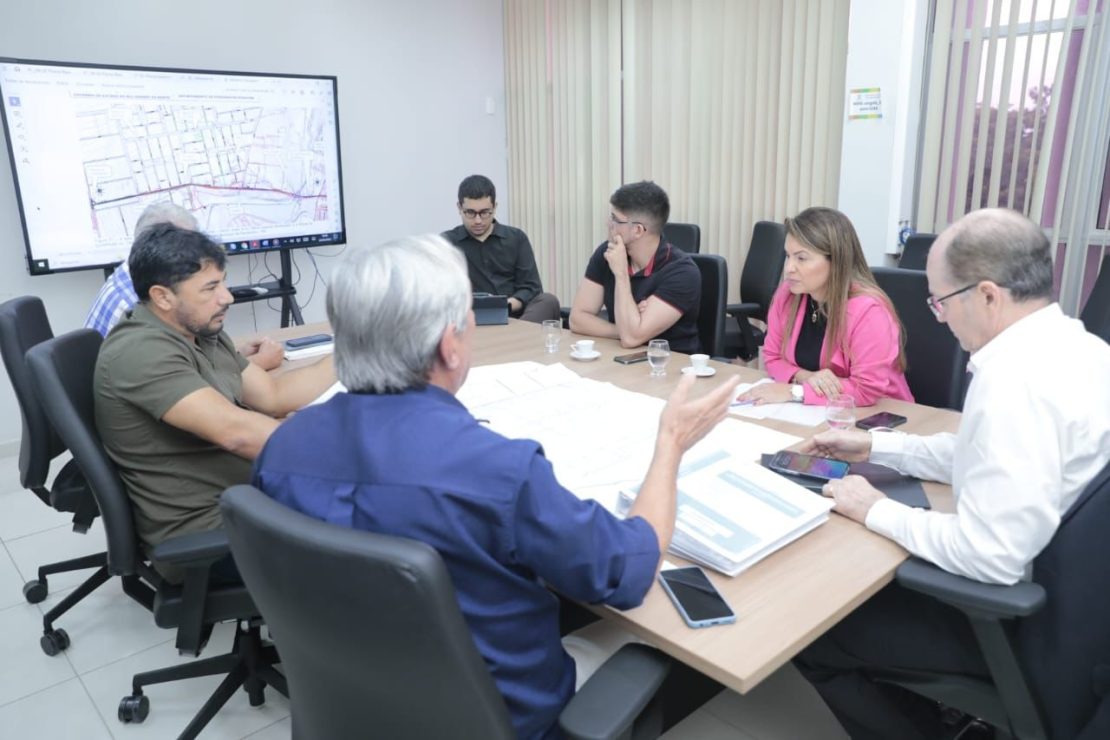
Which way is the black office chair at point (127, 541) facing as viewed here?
to the viewer's right

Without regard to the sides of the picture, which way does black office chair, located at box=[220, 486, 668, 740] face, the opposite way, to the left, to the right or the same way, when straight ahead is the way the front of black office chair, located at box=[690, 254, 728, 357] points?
the opposite way

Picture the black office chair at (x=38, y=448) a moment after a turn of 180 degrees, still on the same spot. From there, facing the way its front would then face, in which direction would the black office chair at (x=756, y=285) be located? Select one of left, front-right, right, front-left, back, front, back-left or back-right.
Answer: back

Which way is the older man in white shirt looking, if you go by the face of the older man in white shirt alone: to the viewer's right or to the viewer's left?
to the viewer's left

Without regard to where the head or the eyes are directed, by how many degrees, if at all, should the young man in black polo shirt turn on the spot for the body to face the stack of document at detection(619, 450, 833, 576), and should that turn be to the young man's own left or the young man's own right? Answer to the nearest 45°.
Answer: approximately 45° to the young man's own left

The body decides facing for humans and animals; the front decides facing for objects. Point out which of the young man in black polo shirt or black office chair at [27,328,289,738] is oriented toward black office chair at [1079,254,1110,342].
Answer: black office chair at [27,328,289,738]

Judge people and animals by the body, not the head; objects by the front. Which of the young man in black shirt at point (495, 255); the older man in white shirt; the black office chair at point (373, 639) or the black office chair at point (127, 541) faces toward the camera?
the young man in black shirt

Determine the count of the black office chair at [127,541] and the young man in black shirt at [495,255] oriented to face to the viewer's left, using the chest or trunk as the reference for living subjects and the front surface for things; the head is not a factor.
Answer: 0

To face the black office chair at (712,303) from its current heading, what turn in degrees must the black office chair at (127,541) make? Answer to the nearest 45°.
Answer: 0° — it already faces it

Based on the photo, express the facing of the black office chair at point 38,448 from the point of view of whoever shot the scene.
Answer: facing to the right of the viewer

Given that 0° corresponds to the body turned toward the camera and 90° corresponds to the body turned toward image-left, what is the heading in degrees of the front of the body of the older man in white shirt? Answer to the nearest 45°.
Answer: approximately 90°

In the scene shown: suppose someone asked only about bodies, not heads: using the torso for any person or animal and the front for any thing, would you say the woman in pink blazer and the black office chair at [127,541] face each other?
yes

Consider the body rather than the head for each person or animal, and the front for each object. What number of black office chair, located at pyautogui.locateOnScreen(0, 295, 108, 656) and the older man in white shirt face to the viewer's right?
1

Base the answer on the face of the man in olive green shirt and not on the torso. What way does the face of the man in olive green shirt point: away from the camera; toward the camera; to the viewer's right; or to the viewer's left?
to the viewer's right

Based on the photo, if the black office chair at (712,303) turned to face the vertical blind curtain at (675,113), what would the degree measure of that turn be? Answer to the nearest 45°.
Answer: approximately 135° to its right

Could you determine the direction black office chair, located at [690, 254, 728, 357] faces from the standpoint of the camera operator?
facing the viewer and to the left of the viewer

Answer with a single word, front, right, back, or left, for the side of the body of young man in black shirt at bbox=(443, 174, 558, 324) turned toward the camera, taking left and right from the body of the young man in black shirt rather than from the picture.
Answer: front

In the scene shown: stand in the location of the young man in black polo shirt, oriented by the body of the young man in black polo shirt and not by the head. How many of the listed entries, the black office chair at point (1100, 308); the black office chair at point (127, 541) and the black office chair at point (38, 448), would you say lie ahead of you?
2
